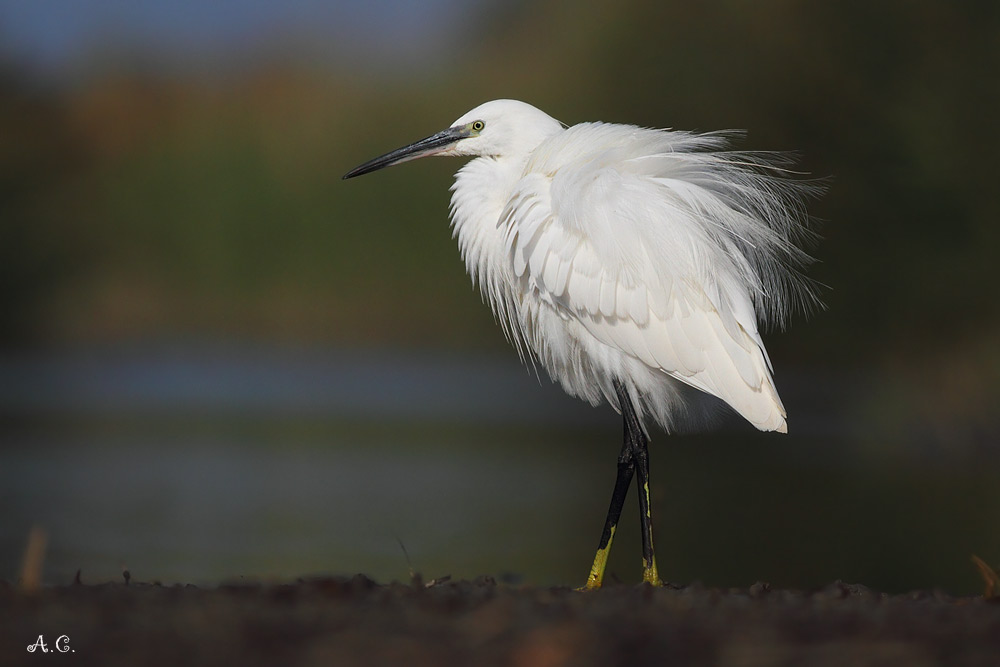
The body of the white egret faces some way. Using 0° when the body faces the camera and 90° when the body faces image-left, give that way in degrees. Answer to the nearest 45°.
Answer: approximately 90°
